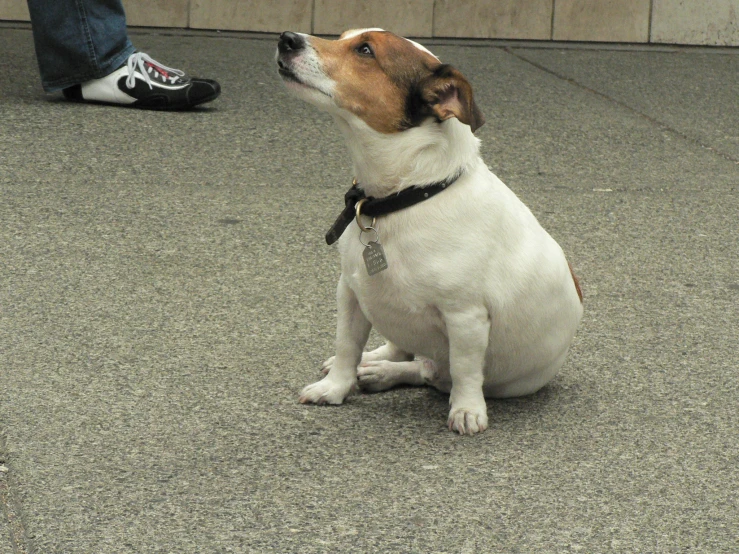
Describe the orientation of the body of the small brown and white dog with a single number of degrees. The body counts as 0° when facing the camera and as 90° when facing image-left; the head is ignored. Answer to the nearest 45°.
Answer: approximately 45°
